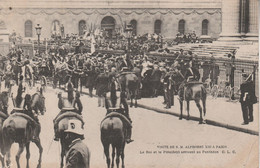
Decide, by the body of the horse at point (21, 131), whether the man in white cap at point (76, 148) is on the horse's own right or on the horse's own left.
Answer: on the horse's own right

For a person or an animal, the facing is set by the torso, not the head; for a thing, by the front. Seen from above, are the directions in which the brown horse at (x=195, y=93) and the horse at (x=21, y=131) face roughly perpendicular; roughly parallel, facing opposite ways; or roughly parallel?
roughly perpendicular

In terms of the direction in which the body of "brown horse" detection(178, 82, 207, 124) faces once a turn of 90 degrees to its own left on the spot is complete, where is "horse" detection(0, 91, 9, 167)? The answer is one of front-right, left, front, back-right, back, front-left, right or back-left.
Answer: front-right

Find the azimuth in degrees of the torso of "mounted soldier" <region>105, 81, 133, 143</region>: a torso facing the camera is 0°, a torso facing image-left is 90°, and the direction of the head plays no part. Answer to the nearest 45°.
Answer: approximately 180°

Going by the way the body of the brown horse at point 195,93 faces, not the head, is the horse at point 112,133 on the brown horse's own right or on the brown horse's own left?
on the brown horse's own left

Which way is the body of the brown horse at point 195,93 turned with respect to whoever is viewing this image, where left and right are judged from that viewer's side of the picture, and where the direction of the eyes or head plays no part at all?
facing away from the viewer and to the left of the viewer

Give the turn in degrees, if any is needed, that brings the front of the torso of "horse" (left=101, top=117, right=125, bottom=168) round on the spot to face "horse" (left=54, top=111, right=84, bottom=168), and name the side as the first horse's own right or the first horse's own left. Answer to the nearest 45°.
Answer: approximately 90° to the first horse's own left

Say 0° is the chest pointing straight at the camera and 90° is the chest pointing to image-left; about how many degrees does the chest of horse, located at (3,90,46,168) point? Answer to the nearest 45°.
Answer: approximately 225°

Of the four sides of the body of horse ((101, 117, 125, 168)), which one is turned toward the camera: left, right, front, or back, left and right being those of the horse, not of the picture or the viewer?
back
